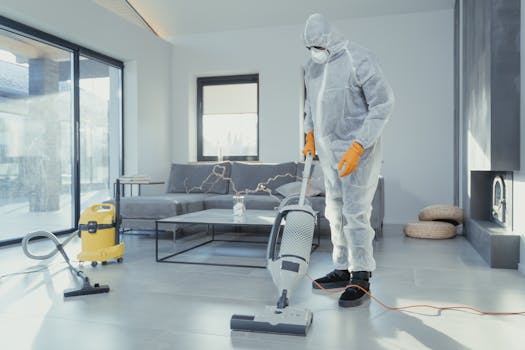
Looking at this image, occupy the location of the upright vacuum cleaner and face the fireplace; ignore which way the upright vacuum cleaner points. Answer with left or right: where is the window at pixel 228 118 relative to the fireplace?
left

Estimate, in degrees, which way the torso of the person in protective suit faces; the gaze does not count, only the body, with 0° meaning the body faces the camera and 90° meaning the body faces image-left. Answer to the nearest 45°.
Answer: approximately 45°

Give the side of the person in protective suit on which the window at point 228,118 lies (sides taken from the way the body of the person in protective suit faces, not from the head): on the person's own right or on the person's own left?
on the person's own right

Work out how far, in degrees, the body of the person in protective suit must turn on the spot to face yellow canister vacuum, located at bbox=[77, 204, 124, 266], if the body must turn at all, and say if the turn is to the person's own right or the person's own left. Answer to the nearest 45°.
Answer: approximately 45° to the person's own right

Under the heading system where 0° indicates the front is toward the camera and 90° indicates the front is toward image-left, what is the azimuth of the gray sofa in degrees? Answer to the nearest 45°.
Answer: approximately 0°

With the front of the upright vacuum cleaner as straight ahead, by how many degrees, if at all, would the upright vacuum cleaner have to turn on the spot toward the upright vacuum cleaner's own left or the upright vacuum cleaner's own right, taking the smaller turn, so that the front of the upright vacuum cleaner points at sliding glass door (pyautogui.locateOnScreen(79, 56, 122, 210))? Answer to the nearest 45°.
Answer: approximately 90° to the upright vacuum cleaner's own right

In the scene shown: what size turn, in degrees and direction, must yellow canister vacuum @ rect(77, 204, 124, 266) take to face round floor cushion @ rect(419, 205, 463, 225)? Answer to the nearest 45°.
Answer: approximately 135° to its left

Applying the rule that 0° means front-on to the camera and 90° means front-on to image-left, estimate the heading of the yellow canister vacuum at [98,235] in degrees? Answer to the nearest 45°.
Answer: approximately 45°

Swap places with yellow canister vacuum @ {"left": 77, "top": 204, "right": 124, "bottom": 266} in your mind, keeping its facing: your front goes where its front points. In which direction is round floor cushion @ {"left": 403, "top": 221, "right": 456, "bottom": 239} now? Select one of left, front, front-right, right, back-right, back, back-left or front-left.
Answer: back-left

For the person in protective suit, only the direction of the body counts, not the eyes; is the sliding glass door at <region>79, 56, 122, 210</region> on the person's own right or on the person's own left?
on the person's own right

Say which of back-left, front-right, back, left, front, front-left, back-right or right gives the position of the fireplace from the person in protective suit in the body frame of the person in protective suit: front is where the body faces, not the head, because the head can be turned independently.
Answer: back
